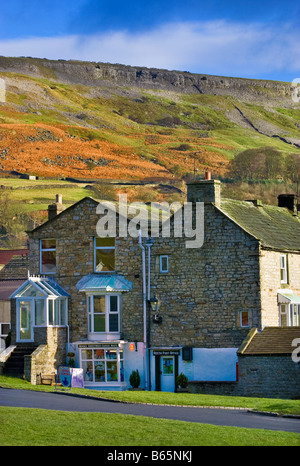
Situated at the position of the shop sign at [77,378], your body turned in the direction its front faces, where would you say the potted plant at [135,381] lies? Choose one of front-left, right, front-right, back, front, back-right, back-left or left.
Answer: back-left

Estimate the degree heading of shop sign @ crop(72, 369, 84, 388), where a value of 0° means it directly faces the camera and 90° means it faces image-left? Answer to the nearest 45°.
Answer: approximately 0°
